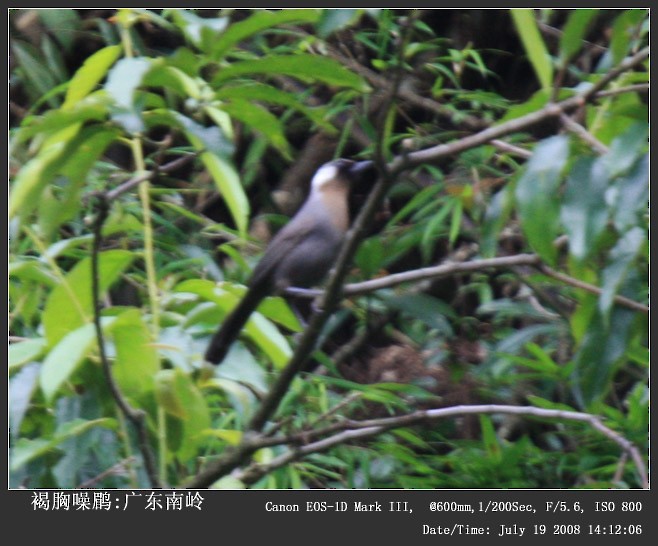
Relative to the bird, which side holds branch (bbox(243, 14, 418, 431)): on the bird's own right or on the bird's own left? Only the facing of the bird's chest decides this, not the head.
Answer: on the bird's own right

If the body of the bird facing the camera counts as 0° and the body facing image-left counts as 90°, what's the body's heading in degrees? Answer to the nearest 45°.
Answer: approximately 270°
